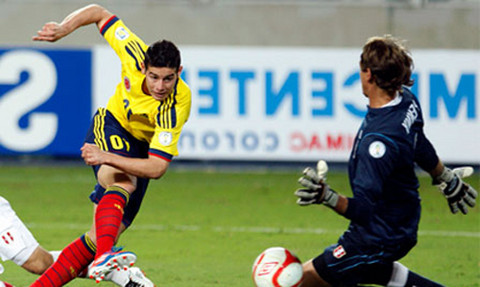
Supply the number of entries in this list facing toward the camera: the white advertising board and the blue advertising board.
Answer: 2

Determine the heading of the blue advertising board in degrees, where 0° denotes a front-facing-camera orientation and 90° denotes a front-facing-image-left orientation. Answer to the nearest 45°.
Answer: approximately 0°

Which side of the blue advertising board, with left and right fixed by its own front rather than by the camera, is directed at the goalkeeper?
front

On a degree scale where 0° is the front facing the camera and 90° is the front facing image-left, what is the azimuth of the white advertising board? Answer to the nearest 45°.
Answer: approximately 0°

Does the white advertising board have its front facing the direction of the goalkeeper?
yes

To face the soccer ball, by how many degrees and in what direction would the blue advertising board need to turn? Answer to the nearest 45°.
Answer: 0° — it already faces it

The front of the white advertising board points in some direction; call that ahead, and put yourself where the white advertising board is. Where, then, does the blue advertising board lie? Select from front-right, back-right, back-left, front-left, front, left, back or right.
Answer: right

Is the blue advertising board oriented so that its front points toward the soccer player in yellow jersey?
yes
